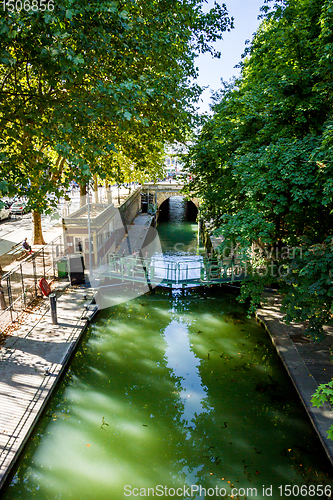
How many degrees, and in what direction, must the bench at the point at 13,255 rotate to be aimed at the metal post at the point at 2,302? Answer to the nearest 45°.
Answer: approximately 45° to its right

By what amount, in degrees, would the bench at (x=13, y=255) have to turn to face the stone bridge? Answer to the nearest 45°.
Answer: approximately 90° to its left

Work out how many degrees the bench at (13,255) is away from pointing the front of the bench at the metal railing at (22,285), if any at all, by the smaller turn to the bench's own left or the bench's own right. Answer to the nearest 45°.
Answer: approximately 45° to the bench's own right

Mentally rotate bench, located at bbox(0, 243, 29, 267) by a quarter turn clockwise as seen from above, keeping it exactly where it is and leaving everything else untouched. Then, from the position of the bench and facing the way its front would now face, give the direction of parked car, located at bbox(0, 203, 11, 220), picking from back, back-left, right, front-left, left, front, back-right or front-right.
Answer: back-right

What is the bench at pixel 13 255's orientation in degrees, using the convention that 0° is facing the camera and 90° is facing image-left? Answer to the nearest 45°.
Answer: approximately 315°

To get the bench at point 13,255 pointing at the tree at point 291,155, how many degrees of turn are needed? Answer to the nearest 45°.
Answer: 0° — it already faces it

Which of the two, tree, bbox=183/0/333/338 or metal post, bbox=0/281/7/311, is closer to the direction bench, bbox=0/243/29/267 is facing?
the tree
